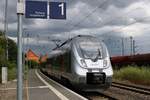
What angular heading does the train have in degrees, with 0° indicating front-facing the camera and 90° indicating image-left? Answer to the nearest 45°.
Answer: approximately 315°

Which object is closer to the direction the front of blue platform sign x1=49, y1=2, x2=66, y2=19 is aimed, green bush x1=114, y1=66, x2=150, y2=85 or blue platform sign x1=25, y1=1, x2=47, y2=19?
the blue platform sign

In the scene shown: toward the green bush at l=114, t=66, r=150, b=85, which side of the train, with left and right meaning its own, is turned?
left

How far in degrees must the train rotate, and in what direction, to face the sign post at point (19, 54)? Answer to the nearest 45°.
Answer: approximately 45° to its right

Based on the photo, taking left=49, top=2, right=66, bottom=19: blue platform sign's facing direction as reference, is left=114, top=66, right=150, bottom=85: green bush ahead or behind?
behind

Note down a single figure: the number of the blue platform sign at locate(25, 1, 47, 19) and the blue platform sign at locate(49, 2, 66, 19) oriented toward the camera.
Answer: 2
